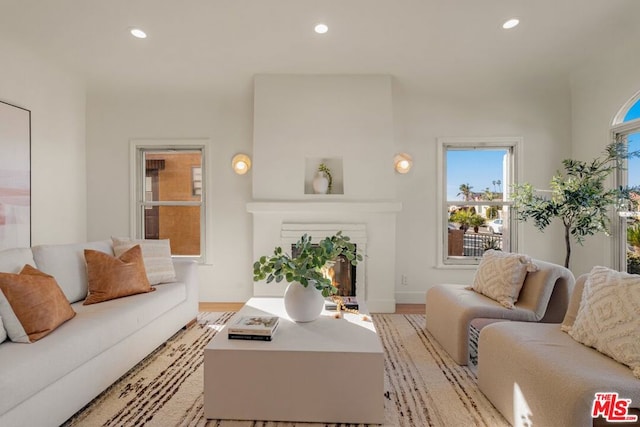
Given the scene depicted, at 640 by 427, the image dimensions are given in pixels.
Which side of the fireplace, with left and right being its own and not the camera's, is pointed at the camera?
front

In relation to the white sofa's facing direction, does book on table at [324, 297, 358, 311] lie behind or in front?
in front

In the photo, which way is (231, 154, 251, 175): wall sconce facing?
toward the camera

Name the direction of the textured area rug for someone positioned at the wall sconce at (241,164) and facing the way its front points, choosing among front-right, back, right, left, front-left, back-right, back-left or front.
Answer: front

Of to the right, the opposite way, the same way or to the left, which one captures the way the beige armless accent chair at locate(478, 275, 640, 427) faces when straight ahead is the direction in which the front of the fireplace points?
to the right

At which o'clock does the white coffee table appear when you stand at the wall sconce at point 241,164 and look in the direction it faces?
The white coffee table is roughly at 12 o'clock from the wall sconce.

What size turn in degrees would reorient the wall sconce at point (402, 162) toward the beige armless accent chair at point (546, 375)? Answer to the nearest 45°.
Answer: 0° — it already faces it

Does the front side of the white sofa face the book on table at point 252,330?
yes

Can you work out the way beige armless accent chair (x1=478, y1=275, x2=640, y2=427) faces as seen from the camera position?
facing the viewer and to the left of the viewer

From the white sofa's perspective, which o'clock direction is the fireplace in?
The fireplace is roughly at 10 o'clock from the white sofa.

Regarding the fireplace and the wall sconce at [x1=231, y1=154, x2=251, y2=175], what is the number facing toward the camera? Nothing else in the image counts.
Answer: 2

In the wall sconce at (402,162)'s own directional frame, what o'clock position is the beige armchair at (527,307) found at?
The beige armchair is roughly at 11 o'clock from the wall sconce.

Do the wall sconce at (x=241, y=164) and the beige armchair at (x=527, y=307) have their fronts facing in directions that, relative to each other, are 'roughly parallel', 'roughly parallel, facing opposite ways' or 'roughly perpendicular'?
roughly perpendicular

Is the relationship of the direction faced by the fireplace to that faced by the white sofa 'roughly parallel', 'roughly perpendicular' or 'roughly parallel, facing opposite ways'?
roughly perpendicular

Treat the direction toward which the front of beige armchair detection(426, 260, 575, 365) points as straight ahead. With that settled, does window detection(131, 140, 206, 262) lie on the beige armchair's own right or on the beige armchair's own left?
on the beige armchair's own right

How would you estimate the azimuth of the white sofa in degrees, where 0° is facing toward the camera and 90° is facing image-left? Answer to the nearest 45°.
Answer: approximately 315°

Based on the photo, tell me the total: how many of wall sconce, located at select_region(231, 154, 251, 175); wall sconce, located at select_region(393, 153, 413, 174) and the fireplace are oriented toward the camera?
3

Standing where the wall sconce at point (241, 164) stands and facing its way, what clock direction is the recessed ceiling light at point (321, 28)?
The recessed ceiling light is roughly at 11 o'clock from the wall sconce.

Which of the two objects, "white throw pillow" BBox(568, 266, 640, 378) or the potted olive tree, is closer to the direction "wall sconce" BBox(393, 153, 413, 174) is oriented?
the white throw pillow

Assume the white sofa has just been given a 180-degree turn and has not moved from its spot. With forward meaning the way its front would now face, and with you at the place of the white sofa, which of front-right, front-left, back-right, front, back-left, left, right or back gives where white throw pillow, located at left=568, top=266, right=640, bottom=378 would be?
back
